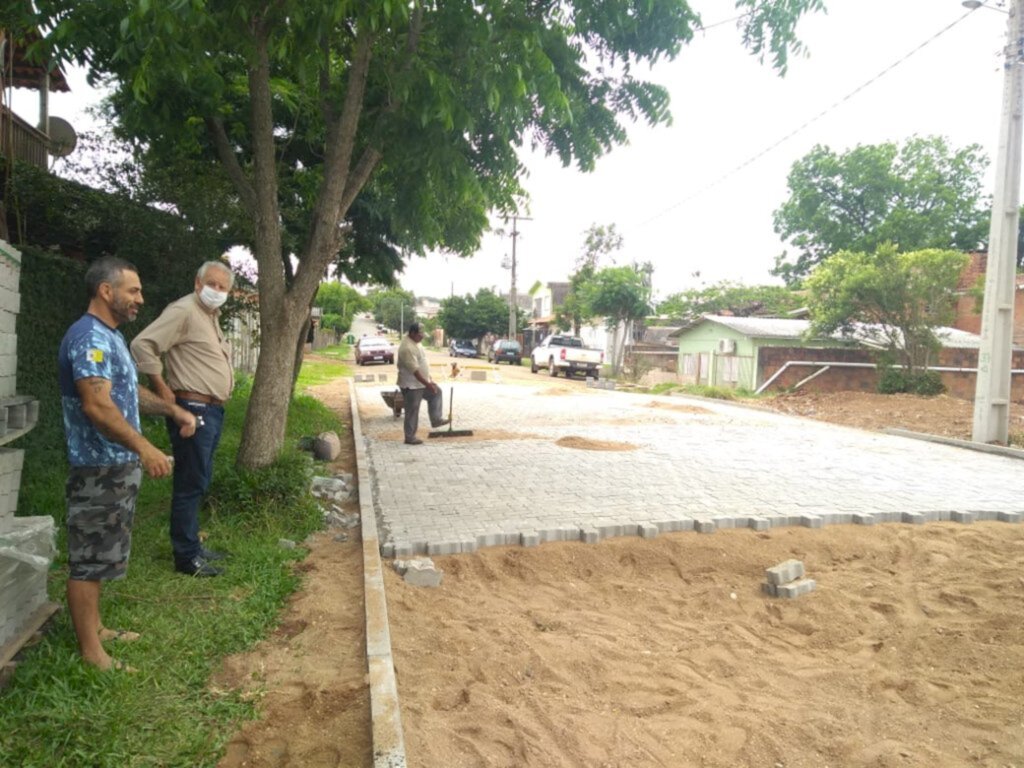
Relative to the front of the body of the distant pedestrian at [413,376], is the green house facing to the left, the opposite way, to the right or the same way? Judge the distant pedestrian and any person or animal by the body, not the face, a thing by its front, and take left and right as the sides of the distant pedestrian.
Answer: the opposite way

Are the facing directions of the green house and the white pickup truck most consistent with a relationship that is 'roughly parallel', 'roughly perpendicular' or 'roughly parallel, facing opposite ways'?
roughly perpendicular

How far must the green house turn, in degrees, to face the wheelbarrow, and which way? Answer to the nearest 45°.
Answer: approximately 45° to its left

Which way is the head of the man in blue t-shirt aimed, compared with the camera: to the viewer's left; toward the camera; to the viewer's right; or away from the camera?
to the viewer's right

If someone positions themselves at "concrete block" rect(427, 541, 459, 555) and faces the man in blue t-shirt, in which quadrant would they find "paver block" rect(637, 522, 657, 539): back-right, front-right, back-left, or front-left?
back-left

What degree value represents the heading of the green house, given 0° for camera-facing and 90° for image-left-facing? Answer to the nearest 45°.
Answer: approximately 45°

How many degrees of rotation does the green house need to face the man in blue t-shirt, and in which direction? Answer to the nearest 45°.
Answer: approximately 45° to its left

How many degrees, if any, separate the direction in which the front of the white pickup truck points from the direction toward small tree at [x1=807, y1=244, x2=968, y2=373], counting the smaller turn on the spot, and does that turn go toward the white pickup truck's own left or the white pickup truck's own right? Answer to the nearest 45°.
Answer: approximately 180°

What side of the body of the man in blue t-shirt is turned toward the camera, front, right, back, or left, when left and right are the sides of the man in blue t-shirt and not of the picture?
right
